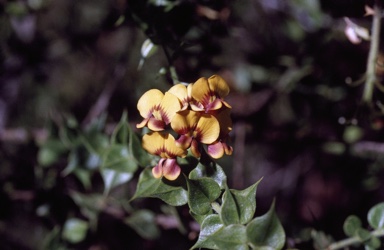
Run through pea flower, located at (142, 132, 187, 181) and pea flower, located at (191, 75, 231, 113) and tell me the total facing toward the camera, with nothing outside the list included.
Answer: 2

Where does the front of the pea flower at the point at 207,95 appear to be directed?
toward the camera

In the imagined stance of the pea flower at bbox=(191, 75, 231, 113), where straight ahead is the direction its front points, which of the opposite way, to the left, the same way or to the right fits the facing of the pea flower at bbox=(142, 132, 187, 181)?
the same way
